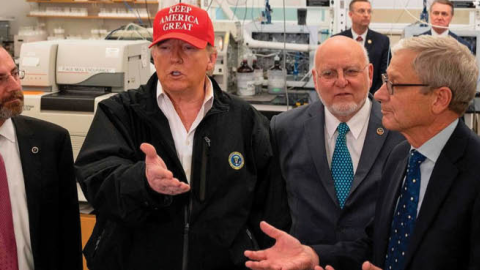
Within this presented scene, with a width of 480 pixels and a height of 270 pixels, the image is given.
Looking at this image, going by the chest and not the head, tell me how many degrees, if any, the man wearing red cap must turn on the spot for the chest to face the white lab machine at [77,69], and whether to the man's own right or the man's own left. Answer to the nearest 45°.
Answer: approximately 180°

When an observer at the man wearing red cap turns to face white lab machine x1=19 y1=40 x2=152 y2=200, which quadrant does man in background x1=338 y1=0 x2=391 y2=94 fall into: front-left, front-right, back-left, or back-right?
front-right

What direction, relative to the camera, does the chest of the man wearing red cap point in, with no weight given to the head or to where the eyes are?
toward the camera

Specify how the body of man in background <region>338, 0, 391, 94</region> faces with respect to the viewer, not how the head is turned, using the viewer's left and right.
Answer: facing the viewer

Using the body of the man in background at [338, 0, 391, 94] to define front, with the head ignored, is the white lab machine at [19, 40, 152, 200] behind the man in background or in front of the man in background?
in front

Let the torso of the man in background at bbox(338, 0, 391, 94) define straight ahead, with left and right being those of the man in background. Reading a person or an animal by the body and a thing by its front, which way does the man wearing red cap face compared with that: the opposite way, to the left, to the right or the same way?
the same way

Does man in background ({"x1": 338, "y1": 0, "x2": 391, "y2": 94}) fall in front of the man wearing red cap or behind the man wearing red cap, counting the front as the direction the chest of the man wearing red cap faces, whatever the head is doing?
behind

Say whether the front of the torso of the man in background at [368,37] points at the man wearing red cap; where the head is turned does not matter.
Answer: yes

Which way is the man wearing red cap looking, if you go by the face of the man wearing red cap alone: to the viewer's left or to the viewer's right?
to the viewer's left

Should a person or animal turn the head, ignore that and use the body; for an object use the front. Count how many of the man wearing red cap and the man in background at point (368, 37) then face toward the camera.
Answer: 2
